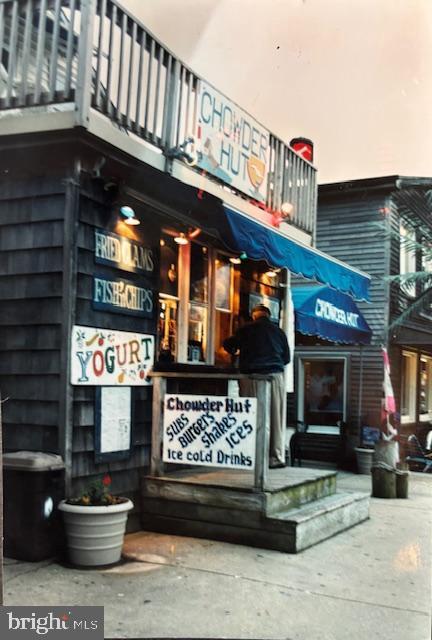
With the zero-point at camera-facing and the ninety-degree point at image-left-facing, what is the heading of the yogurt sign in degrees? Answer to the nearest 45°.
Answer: approximately 315°

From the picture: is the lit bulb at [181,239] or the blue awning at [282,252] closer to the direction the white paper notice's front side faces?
the blue awning

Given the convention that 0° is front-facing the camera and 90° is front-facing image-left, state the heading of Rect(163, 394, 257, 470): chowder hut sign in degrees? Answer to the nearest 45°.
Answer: approximately 0°

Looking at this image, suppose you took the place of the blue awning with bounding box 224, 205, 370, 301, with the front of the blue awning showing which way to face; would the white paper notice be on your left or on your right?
on your right

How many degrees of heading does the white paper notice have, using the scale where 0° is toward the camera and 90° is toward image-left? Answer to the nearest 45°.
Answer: approximately 315°

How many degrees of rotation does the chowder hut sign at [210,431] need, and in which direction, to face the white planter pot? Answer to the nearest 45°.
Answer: approximately 45° to its right

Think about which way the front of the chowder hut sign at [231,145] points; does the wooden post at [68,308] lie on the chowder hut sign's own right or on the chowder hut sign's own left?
on the chowder hut sign's own right

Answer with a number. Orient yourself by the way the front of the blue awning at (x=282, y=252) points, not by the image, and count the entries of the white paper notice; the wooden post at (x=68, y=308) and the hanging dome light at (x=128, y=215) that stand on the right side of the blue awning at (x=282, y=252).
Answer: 3

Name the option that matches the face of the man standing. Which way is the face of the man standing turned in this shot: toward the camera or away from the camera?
away from the camera
